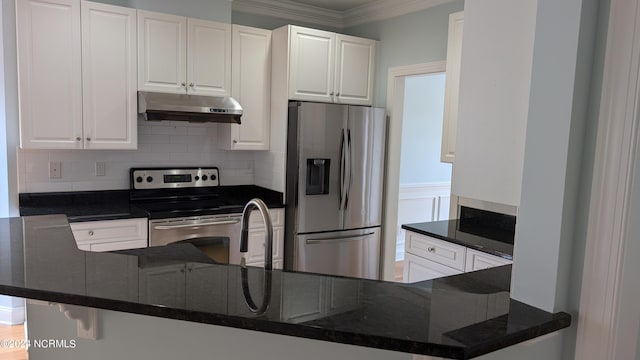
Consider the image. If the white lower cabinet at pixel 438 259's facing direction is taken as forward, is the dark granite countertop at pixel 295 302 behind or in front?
in front

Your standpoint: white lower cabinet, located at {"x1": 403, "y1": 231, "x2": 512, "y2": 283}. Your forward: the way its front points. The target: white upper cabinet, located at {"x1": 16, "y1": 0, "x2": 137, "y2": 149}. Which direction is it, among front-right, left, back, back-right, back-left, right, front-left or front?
front-right

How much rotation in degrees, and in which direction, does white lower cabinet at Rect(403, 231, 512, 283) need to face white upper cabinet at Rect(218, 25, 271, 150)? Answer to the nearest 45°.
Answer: approximately 45° to its right

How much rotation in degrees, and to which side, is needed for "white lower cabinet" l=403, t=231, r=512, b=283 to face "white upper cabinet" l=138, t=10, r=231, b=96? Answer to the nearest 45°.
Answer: approximately 45° to its right

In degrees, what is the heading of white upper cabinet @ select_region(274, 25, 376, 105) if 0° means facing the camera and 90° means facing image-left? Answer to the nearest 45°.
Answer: approximately 315°

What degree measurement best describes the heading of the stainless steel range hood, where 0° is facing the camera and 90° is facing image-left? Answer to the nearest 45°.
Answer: approximately 315°

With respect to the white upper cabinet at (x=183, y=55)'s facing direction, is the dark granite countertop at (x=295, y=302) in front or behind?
in front

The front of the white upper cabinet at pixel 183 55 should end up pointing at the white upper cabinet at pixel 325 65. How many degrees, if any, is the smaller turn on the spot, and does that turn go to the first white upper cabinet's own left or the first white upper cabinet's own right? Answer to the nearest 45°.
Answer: approximately 45° to the first white upper cabinet's own left

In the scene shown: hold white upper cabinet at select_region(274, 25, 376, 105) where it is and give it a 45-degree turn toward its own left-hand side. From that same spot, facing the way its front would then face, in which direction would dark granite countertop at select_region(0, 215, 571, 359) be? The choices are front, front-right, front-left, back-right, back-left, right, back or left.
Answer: right
